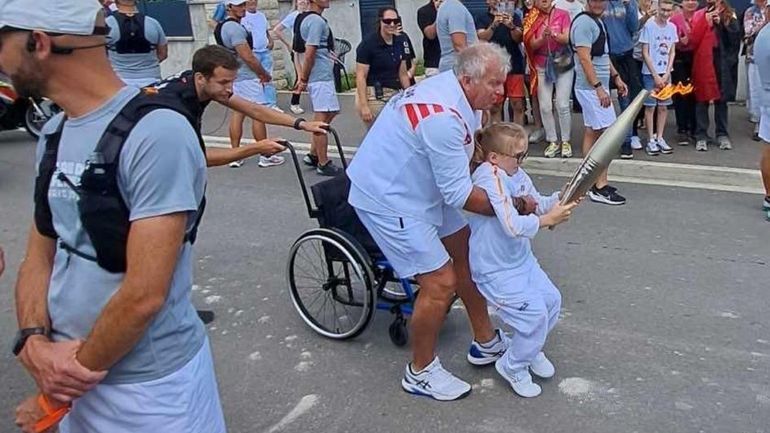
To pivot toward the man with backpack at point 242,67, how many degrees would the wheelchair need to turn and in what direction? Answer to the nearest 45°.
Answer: approximately 135° to its left

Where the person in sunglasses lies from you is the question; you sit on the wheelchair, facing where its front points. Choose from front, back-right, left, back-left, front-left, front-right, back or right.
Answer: back-left

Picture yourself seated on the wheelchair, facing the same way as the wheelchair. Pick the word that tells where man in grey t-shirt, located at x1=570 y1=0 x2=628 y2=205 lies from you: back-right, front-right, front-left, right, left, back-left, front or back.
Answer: left

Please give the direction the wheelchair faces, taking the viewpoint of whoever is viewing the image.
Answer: facing the viewer and to the right of the viewer

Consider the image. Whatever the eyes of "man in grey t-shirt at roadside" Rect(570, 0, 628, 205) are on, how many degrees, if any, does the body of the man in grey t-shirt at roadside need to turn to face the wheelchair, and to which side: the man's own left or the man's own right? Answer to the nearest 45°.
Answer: approximately 90° to the man's own right

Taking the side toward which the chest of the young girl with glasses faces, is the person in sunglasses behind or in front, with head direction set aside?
behind

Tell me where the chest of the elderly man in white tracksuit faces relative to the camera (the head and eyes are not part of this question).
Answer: to the viewer's right

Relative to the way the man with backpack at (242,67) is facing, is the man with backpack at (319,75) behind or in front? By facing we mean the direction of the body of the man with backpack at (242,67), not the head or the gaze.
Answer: in front

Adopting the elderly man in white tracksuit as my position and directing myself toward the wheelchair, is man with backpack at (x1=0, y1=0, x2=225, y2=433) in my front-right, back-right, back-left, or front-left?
back-left

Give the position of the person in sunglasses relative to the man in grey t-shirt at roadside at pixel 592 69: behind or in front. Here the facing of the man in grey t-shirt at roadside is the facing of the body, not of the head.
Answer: behind

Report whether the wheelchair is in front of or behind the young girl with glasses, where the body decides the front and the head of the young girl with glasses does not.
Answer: behind
